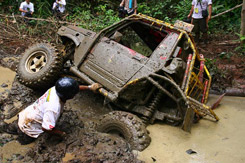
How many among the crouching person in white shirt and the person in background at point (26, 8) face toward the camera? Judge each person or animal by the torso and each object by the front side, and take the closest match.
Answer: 1

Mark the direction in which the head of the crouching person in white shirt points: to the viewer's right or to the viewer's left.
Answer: to the viewer's right

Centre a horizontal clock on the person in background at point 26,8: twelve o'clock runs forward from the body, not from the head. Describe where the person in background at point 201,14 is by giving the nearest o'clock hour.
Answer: the person in background at point 201,14 is roughly at 10 o'clock from the person in background at point 26,8.

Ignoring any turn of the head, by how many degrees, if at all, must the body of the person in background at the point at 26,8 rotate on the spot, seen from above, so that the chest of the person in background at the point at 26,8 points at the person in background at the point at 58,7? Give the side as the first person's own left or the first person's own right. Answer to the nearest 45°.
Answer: approximately 90° to the first person's own left

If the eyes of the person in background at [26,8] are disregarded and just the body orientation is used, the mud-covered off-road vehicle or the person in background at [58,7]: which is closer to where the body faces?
the mud-covered off-road vehicle

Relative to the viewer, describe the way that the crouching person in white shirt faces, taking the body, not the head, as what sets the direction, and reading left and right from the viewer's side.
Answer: facing away from the viewer and to the right of the viewer

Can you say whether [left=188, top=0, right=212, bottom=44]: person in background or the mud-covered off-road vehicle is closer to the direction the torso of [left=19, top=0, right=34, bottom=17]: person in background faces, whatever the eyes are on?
the mud-covered off-road vehicle

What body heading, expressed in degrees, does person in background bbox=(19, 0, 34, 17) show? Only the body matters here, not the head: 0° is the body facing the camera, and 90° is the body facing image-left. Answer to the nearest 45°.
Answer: approximately 0°
